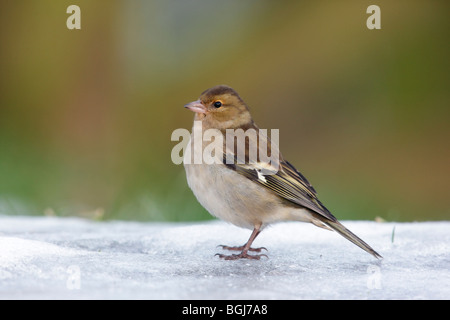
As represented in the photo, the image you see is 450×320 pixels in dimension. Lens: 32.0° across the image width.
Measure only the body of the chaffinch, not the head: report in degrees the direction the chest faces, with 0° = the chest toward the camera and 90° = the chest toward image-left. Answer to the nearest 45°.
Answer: approximately 90°
